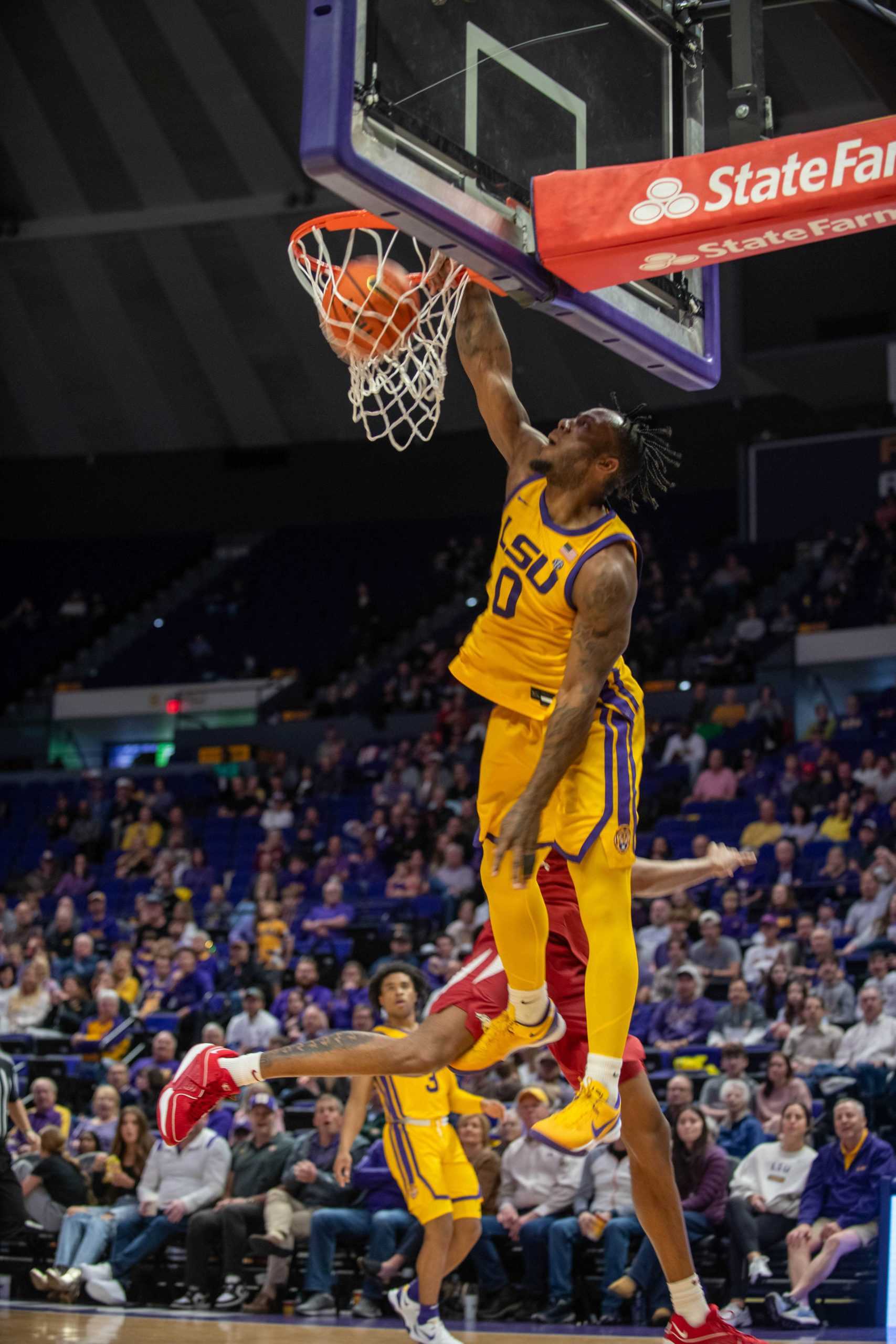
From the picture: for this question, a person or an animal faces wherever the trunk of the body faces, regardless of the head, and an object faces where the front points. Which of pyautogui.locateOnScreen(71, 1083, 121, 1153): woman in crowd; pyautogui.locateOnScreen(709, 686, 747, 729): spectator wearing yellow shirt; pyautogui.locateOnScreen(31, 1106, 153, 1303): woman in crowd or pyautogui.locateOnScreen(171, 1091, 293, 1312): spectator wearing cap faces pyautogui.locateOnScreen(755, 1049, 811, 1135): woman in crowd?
the spectator wearing yellow shirt

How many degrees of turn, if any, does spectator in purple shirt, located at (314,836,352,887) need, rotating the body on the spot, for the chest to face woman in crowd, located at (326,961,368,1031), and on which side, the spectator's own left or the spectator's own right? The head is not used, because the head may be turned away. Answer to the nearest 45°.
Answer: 0° — they already face them

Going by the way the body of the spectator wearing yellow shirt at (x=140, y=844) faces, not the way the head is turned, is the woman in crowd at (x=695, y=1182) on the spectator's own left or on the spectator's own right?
on the spectator's own left

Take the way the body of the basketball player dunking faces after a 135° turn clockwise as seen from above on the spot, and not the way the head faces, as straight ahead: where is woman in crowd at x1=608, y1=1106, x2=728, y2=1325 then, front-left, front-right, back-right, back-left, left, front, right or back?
front

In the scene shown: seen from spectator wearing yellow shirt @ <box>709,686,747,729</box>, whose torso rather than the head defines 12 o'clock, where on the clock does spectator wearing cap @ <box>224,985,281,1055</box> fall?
The spectator wearing cap is roughly at 1 o'clock from the spectator wearing yellow shirt.

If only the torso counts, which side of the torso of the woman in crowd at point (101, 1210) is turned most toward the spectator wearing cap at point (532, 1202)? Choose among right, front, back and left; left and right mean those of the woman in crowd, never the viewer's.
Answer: left
